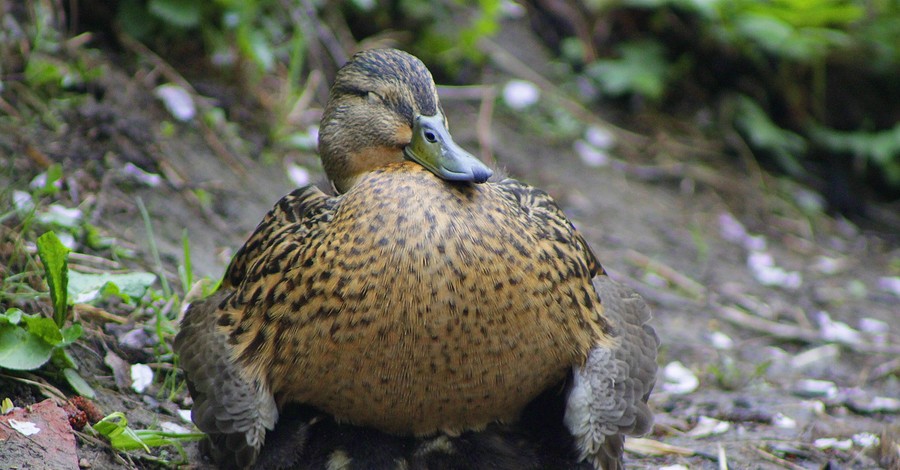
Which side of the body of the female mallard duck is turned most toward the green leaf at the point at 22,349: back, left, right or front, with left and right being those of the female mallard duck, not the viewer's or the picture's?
right

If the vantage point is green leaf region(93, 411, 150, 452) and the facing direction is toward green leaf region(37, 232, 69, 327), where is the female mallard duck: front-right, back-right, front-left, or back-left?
back-right

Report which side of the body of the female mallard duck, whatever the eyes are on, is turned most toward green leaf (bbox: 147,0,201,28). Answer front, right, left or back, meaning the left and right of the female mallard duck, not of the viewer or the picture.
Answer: back

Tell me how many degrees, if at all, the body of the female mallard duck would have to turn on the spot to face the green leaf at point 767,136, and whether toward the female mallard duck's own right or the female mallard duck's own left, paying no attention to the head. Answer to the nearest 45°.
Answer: approximately 135° to the female mallard duck's own left

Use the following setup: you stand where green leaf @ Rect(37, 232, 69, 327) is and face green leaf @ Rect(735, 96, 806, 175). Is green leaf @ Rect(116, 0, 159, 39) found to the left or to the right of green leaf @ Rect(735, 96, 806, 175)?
left

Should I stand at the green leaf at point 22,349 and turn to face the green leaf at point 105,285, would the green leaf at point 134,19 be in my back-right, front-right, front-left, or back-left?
front-left

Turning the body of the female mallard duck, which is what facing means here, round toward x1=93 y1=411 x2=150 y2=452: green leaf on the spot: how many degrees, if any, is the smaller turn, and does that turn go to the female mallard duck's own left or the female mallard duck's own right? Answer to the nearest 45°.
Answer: approximately 90° to the female mallard duck's own right

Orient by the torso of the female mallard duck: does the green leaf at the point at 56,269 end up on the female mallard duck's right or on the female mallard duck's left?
on the female mallard duck's right

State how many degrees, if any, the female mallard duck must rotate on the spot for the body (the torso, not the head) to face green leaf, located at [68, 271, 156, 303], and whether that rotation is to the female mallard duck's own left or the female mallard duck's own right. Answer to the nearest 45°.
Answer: approximately 135° to the female mallard duck's own right

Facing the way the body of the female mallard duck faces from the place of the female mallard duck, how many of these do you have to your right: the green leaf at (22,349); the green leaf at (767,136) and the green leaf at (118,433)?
2

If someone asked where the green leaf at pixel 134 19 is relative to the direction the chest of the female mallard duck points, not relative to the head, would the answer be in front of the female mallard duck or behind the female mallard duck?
behind

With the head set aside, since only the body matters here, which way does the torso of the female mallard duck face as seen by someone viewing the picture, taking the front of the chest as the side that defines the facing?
toward the camera

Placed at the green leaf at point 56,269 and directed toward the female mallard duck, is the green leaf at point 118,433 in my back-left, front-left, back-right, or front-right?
front-right
